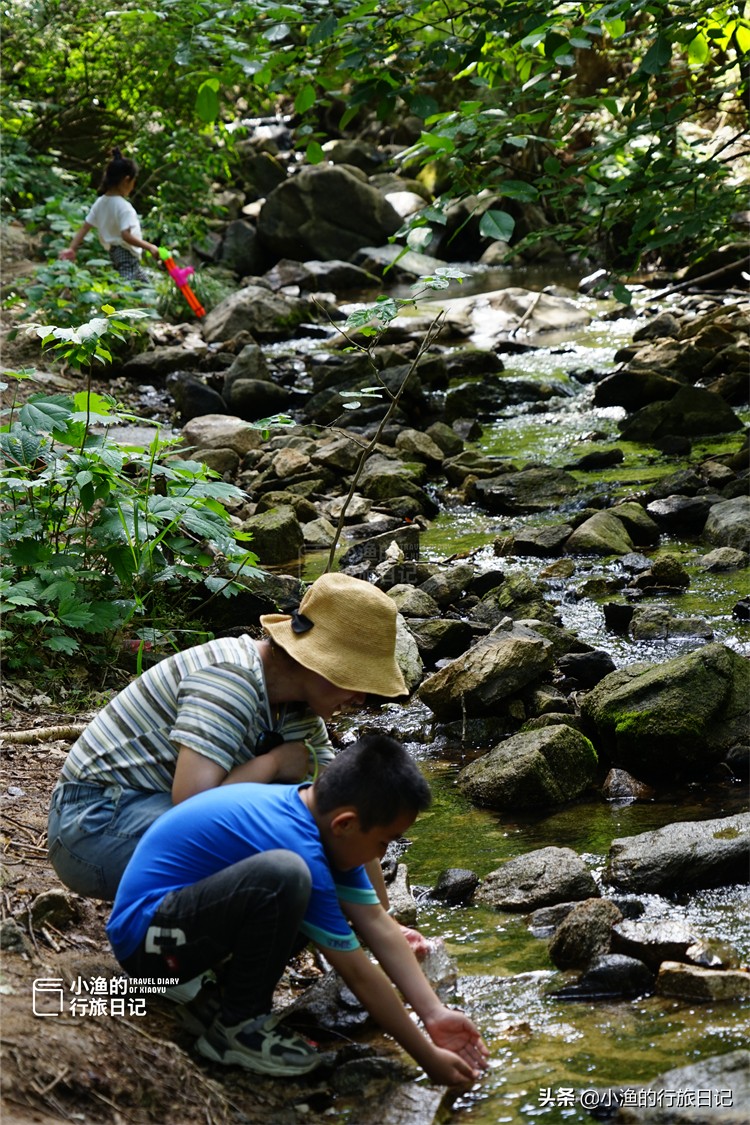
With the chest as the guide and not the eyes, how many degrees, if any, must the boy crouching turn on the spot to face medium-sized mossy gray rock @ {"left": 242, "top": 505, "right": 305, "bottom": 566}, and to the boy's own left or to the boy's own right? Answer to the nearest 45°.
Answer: approximately 90° to the boy's own left

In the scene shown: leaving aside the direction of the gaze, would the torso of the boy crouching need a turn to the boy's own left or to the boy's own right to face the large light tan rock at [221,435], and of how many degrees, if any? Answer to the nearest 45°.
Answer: approximately 90° to the boy's own left

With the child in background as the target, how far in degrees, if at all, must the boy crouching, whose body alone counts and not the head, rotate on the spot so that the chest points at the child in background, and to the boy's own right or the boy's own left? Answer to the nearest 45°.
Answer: approximately 90° to the boy's own left

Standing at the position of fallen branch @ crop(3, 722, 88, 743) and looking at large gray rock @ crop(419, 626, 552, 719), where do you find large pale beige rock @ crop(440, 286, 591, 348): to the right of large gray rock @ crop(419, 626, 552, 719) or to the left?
left

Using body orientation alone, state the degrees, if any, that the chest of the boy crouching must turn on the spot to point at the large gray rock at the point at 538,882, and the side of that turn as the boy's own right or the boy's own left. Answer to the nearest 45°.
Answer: approximately 45° to the boy's own left

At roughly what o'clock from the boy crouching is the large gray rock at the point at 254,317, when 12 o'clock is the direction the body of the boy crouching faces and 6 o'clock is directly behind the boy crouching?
The large gray rock is roughly at 9 o'clock from the boy crouching.

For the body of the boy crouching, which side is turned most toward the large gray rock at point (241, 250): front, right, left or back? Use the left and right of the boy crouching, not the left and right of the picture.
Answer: left

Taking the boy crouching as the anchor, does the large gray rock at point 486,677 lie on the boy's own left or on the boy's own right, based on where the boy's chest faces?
on the boy's own left

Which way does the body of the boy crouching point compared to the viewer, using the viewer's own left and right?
facing to the right of the viewer

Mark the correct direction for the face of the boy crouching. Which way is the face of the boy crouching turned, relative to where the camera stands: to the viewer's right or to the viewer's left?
to the viewer's right
